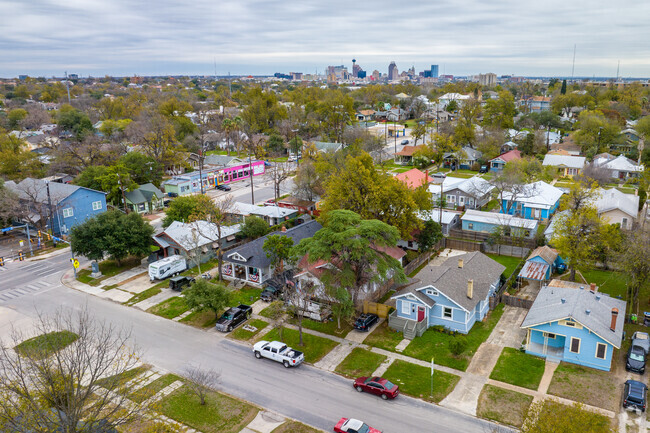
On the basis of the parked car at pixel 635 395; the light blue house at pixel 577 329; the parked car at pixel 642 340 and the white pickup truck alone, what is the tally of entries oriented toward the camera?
2

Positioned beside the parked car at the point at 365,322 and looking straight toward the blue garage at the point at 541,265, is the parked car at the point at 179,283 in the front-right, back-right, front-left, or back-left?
back-left

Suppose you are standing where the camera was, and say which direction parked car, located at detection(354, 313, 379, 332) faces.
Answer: facing away from the viewer and to the right of the viewer

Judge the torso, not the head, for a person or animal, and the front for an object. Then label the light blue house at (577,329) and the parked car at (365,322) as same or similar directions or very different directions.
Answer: very different directions

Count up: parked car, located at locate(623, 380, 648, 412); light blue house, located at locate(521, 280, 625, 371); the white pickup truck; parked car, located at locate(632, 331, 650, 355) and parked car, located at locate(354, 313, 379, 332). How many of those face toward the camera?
2

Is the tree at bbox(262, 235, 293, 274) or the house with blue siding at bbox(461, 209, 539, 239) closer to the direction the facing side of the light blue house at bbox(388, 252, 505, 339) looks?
the tree

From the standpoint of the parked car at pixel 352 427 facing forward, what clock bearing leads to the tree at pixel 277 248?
The tree is roughly at 7 o'clock from the parked car.

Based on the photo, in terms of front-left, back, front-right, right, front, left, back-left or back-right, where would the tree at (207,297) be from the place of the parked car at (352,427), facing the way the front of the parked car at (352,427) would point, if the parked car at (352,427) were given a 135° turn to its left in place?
front-left

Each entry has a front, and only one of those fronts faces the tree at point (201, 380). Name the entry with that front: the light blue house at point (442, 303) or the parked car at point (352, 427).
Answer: the light blue house
